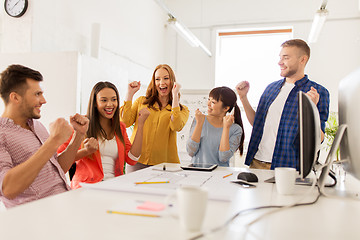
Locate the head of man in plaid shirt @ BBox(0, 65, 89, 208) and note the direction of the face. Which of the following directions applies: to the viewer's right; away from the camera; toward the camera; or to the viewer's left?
to the viewer's right

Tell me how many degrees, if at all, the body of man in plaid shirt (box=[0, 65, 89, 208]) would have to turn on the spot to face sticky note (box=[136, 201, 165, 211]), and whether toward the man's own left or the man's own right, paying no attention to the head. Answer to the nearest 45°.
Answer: approximately 45° to the man's own right

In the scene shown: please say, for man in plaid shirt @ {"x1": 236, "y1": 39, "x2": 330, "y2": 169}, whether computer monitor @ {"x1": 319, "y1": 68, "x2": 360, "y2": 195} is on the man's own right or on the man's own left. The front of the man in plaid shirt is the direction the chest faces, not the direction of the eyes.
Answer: on the man's own left

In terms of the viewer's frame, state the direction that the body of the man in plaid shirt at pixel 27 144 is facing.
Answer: to the viewer's right

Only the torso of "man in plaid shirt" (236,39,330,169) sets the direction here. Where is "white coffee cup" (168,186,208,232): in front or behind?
in front

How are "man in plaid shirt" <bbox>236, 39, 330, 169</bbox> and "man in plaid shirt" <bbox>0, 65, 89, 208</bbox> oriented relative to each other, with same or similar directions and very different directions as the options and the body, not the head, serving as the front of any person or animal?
very different directions

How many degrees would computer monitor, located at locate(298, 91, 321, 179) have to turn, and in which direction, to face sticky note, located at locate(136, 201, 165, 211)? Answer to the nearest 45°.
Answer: approximately 45° to its left

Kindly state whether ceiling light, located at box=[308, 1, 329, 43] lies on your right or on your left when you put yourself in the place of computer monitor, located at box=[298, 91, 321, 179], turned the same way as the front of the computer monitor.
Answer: on your right

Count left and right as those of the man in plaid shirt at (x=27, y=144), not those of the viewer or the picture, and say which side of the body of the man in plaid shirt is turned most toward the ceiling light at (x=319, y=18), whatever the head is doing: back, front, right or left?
left

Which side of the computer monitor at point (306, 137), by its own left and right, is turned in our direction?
left

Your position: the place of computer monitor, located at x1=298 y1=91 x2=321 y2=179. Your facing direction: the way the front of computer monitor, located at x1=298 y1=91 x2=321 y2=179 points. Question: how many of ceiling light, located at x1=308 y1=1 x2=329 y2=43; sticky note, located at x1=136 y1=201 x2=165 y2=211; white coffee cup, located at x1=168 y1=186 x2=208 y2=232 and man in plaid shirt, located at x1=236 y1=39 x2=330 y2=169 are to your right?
2

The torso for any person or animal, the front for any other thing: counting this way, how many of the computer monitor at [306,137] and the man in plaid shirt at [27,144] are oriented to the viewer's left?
1

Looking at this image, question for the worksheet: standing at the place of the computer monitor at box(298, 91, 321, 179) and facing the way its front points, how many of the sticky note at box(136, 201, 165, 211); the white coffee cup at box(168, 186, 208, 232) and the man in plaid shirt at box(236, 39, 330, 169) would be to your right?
1

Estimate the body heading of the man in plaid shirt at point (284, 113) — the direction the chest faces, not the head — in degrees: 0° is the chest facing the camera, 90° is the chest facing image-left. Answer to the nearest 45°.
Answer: approximately 45°
